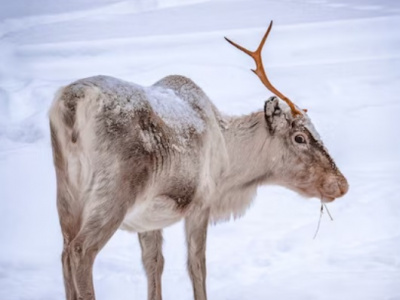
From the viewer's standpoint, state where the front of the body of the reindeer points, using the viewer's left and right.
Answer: facing away from the viewer and to the right of the viewer
